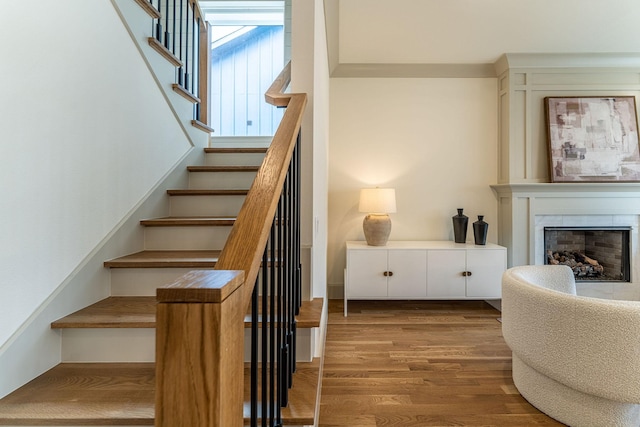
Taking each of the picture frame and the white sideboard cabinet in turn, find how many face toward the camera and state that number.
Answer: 2

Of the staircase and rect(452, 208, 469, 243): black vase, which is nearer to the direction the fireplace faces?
the staircase

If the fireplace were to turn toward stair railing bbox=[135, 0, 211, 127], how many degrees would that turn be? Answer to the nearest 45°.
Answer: approximately 45° to its right

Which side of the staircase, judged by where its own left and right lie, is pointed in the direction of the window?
back

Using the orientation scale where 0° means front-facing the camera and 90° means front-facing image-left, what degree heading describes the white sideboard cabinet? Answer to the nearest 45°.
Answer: approximately 0°

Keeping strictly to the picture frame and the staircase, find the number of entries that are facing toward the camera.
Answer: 2

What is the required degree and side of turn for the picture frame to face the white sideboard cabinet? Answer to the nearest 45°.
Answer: approximately 45° to its right

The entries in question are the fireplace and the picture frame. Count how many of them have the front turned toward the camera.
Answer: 2

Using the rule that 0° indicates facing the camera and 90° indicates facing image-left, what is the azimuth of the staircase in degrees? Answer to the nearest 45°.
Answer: approximately 0°
